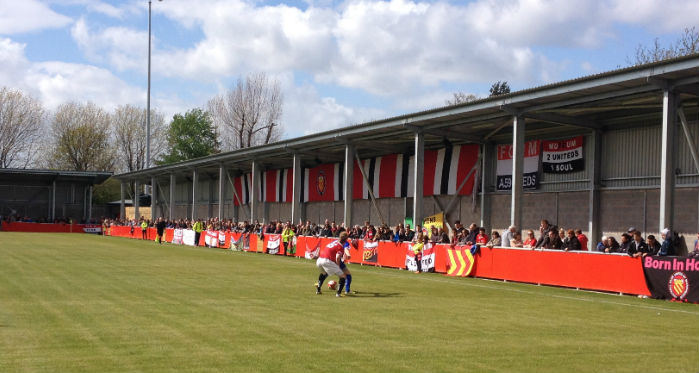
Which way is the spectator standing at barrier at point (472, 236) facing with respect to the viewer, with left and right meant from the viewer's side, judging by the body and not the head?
facing the viewer and to the left of the viewer

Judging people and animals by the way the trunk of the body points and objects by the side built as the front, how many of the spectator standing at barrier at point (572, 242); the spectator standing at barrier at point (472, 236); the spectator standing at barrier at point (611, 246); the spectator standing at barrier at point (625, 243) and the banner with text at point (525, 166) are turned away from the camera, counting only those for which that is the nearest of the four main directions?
0

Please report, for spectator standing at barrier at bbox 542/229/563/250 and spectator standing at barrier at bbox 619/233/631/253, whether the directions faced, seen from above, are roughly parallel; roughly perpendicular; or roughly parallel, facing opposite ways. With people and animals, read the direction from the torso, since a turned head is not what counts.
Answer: roughly parallel

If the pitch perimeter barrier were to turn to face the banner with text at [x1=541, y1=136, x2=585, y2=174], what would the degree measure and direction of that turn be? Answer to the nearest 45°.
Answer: approximately 135° to its left
